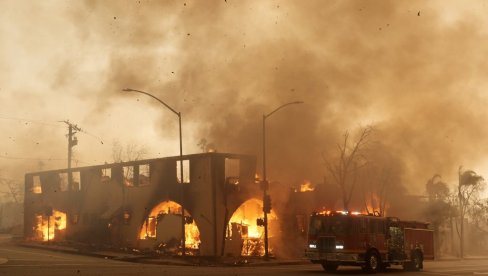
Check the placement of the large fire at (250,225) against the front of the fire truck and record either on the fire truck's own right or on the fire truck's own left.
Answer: on the fire truck's own right

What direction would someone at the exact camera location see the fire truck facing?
facing the viewer and to the left of the viewer

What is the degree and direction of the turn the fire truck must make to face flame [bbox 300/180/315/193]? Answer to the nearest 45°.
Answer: approximately 135° to its right

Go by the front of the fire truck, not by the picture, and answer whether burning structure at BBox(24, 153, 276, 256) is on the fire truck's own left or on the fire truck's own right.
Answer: on the fire truck's own right
